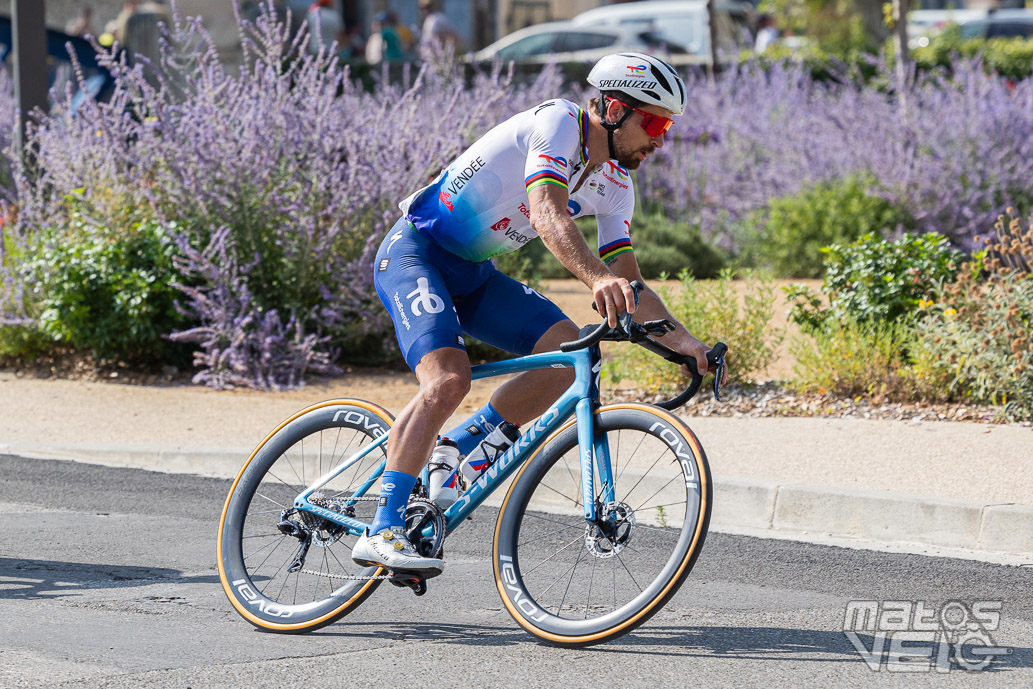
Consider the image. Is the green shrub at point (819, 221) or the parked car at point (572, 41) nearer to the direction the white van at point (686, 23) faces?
the parked car

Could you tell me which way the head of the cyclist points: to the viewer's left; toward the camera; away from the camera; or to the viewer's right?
to the viewer's right

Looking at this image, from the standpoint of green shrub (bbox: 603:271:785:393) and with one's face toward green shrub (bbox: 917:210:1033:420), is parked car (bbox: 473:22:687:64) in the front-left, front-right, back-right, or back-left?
back-left

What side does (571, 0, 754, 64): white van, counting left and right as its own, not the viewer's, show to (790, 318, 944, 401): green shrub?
left

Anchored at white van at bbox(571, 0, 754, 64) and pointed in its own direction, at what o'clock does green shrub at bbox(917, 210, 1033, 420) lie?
The green shrub is roughly at 9 o'clock from the white van.

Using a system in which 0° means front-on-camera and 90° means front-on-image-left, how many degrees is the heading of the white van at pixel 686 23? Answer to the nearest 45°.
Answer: approximately 90°

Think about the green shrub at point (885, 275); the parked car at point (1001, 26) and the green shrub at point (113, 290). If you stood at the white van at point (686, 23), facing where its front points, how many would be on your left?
2

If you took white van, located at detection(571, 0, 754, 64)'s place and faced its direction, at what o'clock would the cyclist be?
The cyclist is roughly at 9 o'clock from the white van.

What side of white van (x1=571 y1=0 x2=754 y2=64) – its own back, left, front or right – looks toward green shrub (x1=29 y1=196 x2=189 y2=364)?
left

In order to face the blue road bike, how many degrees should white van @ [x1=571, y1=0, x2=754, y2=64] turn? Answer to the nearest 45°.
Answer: approximately 90° to its left

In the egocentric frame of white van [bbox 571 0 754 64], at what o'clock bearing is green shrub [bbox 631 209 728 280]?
The green shrub is roughly at 9 o'clock from the white van.
